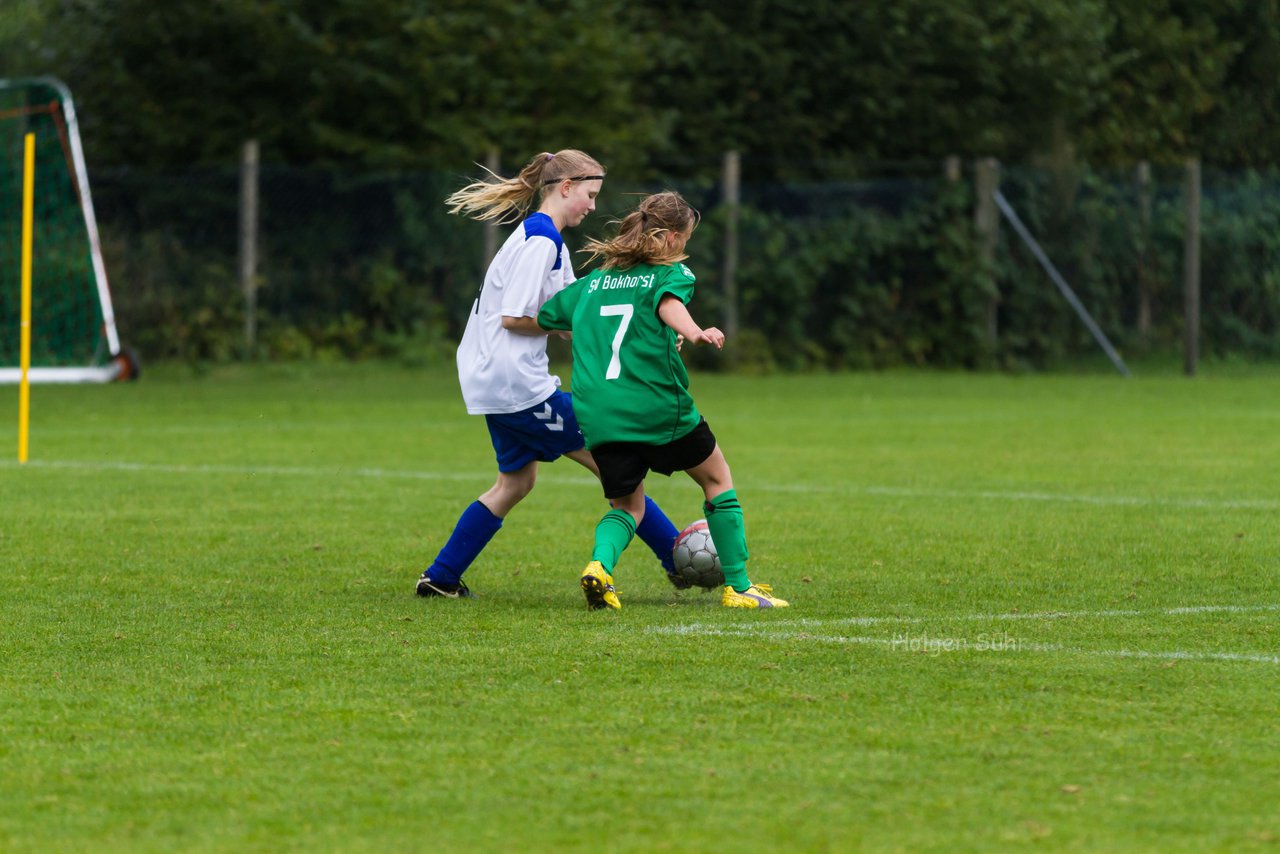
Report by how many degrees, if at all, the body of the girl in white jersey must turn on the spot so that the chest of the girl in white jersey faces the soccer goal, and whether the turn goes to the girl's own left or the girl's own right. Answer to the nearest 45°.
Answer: approximately 90° to the girl's own left

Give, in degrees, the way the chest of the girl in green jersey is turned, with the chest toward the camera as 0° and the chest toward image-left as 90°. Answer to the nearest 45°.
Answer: approximately 225°

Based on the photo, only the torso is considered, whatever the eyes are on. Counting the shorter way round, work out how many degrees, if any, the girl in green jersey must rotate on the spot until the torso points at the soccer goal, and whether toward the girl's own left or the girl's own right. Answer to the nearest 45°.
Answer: approximately 90° to the girl's own left

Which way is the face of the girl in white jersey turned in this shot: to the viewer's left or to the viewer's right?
to the viewer's right

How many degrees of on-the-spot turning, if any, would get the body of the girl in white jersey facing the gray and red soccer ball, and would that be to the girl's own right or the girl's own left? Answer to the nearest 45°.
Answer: approximately 45° to the girl's own right

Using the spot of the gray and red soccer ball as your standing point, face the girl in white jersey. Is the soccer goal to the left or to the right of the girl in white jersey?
right

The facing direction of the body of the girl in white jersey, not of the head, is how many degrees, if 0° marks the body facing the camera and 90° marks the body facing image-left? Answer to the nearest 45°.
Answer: approximately 270°
